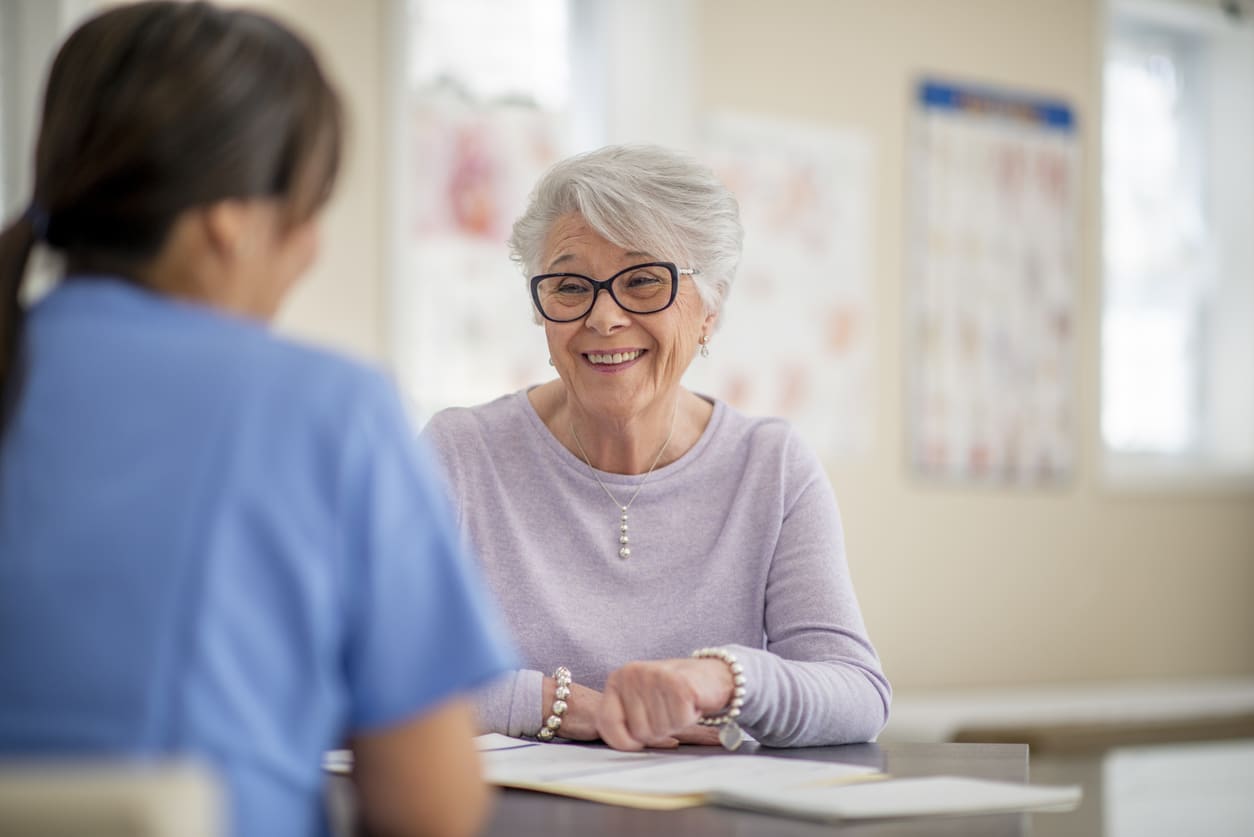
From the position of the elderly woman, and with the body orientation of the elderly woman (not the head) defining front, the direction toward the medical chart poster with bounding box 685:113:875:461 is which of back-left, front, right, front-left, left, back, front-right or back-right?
back

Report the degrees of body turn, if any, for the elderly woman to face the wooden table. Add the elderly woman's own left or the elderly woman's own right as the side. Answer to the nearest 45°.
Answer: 0° — they already face it

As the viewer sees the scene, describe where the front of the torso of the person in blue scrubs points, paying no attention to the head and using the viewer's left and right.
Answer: facing away from the viewer and to the right of the viewer

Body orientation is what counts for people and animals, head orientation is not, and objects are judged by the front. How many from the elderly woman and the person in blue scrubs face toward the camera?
1

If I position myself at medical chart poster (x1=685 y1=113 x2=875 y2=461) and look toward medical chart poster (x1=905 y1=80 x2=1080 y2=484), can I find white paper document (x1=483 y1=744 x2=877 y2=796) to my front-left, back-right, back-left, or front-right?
back-right

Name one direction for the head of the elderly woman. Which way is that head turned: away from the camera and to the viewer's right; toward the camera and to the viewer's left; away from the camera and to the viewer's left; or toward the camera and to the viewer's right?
toward the camera and to the viewer's left

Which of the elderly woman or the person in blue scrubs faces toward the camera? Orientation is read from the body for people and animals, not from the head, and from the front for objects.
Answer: the elderly woman

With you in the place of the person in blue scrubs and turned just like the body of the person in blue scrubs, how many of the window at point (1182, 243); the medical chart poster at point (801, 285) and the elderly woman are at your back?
0

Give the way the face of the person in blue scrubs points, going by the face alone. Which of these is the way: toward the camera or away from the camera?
away from the camera

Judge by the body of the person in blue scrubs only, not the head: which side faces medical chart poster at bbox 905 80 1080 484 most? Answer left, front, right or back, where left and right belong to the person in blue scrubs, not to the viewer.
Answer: front

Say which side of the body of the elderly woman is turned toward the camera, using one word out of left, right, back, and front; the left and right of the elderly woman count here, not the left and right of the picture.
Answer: front

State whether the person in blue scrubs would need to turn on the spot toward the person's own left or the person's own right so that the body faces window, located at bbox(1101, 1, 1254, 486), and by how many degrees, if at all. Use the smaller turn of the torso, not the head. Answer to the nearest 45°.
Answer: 0° — they already face it
